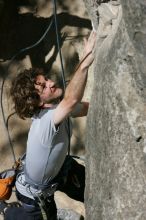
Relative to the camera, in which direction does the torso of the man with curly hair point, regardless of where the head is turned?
to the viewer's right
